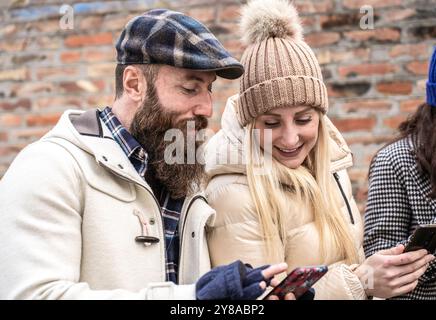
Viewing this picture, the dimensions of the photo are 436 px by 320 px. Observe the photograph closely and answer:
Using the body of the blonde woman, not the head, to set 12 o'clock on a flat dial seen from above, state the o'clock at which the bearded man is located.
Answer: The bearded man is roughly at 3 o'clock from the blonde woman.

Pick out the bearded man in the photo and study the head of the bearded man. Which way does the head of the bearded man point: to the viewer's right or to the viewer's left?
to the viewer's right

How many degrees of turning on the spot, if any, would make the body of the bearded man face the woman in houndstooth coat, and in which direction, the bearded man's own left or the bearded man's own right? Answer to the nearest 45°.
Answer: approximately 90° to the bearded man's own left

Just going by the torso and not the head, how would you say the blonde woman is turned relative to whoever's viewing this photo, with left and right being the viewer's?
facing the viewer and to the right of the viewer

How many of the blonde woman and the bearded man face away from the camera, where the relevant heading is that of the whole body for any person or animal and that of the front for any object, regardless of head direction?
0

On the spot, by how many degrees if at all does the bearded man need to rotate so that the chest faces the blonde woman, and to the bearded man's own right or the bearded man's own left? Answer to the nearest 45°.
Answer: approximately 90° to the bearded man's own left

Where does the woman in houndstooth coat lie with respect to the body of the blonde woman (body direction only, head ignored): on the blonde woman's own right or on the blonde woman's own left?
on the blonde woman's own left

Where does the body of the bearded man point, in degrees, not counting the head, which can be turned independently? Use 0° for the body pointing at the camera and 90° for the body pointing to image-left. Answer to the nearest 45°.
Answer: approximately 315°

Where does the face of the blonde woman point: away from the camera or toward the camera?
toward the camera

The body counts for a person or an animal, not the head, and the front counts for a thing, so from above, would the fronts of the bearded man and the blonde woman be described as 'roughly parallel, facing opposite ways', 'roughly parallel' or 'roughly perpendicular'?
roughly parallel
